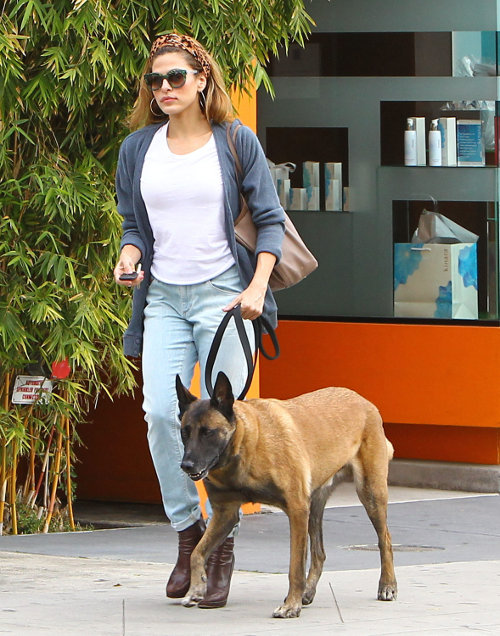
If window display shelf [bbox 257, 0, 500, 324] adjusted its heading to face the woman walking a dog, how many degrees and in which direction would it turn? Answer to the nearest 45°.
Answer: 0° — it already faces them

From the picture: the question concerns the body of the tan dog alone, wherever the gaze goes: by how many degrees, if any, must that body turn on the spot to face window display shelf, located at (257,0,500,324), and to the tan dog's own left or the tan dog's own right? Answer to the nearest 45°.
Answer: approximately 135° to the tan dog's own right

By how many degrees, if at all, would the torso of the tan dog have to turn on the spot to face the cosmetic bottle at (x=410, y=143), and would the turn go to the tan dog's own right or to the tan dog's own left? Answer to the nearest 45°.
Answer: approximately 135° to the tan dog's own right

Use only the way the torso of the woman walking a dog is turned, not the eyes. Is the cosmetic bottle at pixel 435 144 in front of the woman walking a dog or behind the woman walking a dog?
behind

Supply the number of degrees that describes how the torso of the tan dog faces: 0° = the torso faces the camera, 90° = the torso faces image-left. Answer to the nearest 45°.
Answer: approximately 45°
